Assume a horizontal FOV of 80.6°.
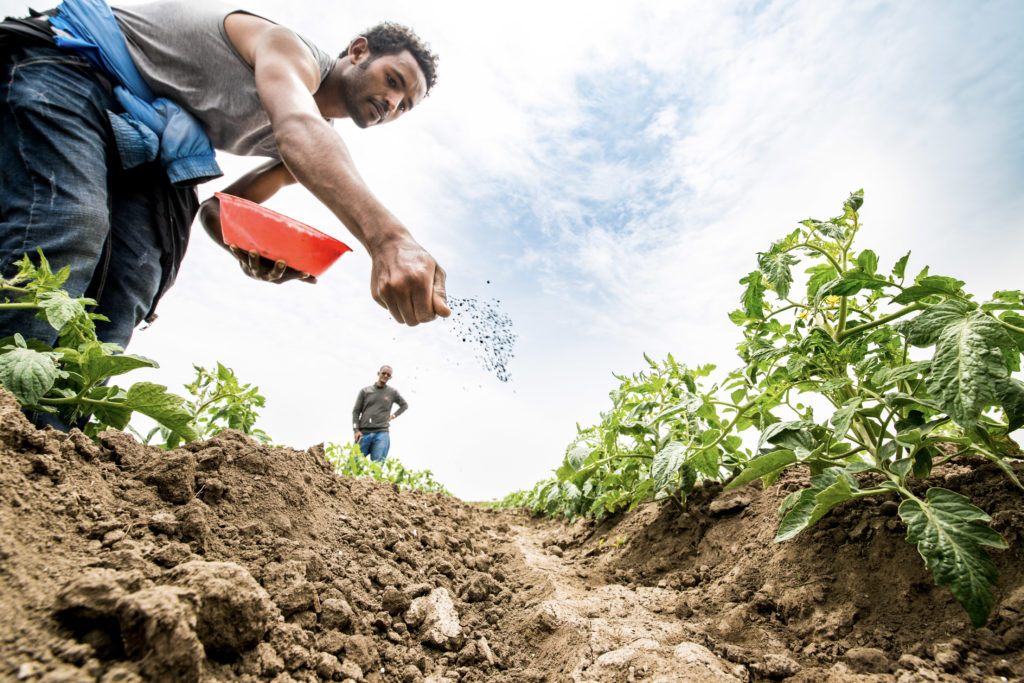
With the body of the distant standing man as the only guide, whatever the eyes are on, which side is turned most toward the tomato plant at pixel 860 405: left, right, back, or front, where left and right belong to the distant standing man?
front

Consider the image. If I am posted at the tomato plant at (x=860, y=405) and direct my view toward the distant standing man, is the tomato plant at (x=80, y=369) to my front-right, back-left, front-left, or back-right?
front-left

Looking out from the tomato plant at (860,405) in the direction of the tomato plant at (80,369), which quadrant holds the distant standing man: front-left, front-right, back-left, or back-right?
front-right

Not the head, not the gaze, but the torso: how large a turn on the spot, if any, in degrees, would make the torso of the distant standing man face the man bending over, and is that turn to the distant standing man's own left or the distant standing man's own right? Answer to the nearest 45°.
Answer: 0° — they already face them

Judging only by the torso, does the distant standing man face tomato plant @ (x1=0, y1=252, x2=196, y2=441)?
yes

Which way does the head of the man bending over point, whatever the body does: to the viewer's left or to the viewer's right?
to the viewer's right

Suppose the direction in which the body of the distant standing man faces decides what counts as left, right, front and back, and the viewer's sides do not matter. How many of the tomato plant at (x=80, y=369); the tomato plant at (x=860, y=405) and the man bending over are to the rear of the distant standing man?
0

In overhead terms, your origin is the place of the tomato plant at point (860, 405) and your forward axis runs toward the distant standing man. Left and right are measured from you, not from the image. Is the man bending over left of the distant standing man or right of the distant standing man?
left

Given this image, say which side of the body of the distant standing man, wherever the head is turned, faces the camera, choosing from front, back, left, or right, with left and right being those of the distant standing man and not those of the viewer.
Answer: front
